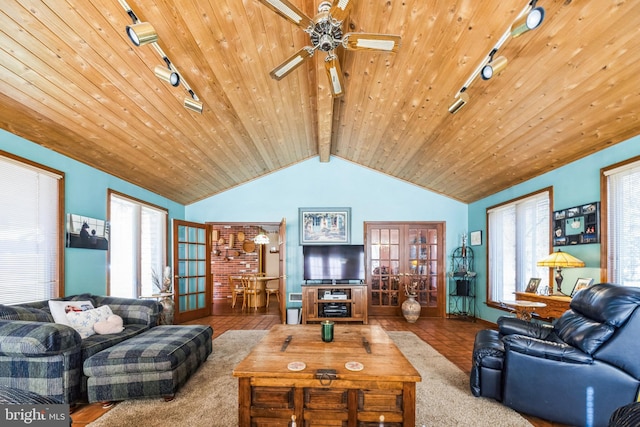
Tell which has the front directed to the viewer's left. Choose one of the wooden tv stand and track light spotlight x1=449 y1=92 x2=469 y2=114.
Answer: the track light spotlight

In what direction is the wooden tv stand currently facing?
toward the camera

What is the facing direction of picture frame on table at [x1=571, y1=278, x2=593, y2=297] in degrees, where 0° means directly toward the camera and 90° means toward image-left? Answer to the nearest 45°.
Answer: approximately 45°

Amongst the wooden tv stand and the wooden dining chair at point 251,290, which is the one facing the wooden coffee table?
the wooden tv stand

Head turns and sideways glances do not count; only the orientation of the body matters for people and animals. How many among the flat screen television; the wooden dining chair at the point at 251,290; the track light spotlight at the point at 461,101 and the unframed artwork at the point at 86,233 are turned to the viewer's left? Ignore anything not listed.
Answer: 1

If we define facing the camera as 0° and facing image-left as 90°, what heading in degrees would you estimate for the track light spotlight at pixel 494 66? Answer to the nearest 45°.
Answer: approximately 45°

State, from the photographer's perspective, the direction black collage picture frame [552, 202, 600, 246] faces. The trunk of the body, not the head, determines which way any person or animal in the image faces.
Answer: facing the viewer and to the left of the viewer
